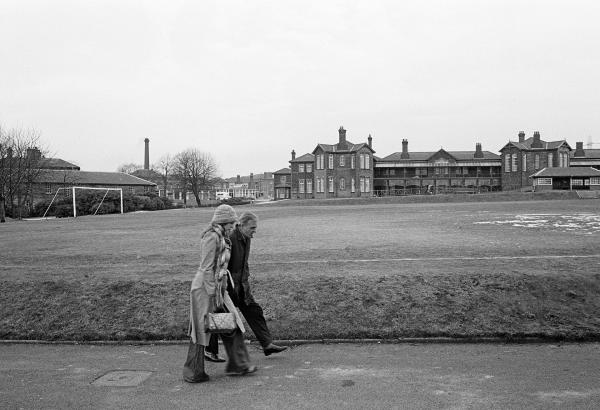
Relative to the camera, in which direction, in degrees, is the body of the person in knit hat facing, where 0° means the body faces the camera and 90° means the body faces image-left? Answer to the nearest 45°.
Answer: approximately 270°

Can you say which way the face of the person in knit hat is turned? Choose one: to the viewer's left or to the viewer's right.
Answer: to the viewer's right
